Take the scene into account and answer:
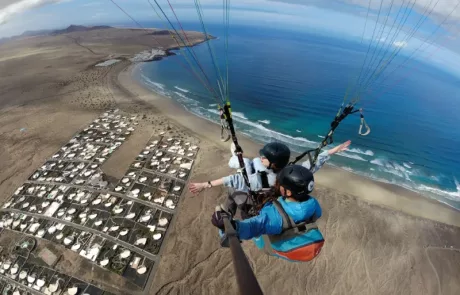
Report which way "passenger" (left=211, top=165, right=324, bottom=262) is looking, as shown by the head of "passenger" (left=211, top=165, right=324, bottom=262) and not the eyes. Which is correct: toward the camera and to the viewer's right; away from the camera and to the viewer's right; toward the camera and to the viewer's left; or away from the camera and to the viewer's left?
away from the camera and to the viewer's left

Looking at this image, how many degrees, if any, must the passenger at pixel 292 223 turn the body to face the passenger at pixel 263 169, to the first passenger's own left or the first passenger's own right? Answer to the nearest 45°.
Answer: approximately 45° to the first passenger's own right

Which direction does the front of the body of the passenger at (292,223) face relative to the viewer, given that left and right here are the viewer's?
facing away from the viewer and to the left of the viewer
